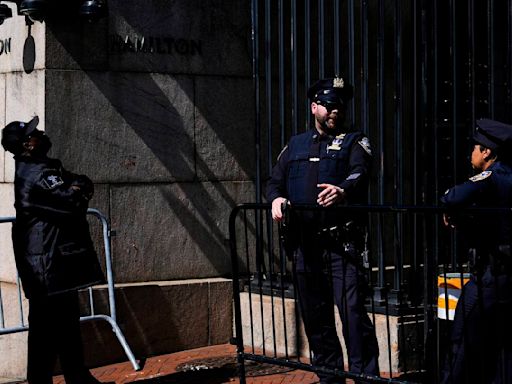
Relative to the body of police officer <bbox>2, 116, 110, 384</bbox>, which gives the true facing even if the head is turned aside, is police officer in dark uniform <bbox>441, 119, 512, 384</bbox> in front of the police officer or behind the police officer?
in front

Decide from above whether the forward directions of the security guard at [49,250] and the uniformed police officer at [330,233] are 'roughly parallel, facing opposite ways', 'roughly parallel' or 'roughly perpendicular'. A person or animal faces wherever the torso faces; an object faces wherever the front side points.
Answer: roughly perpendicular

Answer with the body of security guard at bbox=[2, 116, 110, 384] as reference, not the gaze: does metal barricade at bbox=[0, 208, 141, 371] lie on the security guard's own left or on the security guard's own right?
on the security guard's own left

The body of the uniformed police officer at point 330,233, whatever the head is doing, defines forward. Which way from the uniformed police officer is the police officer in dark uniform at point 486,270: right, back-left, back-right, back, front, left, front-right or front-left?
front-left

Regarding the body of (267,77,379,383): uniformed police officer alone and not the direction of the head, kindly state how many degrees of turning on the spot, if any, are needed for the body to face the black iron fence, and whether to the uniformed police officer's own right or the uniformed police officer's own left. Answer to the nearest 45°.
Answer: approximately 180°

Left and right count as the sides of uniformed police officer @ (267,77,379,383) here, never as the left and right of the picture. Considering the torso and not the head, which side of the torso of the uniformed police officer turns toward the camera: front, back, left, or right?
front

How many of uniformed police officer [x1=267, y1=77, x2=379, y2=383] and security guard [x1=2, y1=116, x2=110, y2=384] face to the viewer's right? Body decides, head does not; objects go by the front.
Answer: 1

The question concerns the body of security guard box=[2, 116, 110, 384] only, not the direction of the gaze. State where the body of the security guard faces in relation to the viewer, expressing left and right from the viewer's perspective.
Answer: facing to the right of the viewer

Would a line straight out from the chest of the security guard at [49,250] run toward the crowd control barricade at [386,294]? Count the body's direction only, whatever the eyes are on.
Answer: yes
